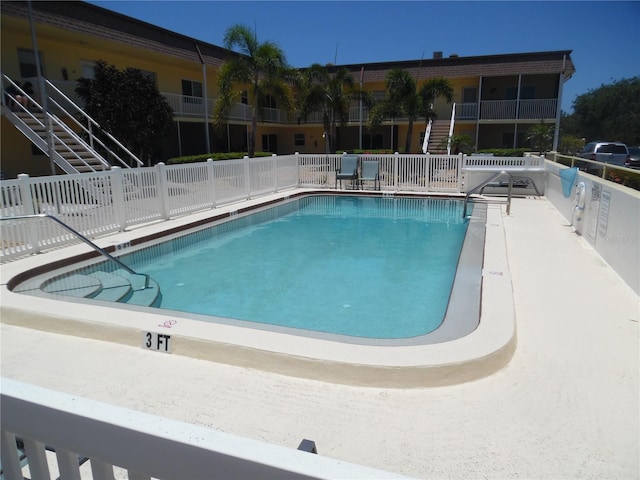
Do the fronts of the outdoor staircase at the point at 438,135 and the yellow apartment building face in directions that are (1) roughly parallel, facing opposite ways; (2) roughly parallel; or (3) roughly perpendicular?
roughly parallel

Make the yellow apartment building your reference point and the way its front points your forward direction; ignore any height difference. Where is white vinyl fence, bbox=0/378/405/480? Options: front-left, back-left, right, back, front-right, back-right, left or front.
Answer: front

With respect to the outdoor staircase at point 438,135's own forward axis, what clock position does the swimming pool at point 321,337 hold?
The swimming pool is roughly at 12 o'clock from the outdoor staircase.

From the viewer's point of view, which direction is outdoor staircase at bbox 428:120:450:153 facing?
toward the camera

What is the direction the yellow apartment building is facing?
toward the camera

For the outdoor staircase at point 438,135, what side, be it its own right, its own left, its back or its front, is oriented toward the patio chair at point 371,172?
front

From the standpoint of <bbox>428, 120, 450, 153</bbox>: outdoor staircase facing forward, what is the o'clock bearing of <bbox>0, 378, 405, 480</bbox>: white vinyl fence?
The white vinyl fence is roughly at 12 o'clock from the outdoor staircase.

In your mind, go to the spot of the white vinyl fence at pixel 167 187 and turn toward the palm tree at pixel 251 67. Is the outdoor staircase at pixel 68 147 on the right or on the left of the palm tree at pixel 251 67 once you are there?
left

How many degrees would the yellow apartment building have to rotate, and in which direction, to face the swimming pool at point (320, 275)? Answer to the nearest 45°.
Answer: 0° — it already faces it

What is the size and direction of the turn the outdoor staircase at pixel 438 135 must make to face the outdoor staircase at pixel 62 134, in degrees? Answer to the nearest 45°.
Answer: approximately 45° to its right

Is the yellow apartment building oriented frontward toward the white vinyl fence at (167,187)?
yes

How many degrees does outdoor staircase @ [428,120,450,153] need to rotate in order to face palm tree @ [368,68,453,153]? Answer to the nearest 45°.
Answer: approximately 45° to its right
